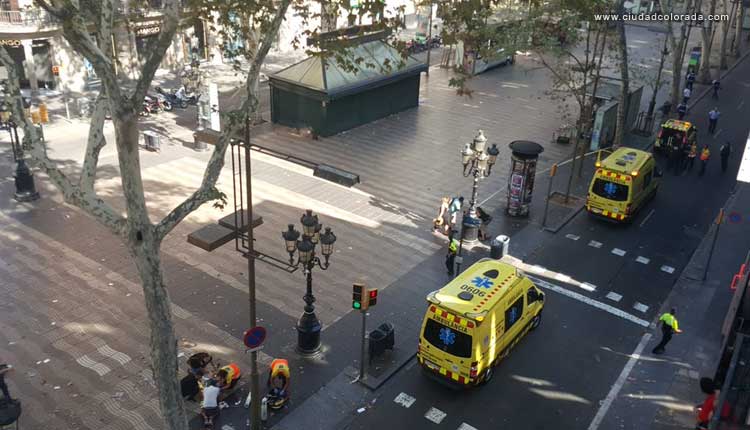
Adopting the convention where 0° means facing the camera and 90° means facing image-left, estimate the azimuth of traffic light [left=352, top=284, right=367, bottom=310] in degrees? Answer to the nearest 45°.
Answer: approximately 0°

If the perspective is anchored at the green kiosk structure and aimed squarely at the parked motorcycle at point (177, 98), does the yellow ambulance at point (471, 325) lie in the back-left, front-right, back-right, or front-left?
back-left
